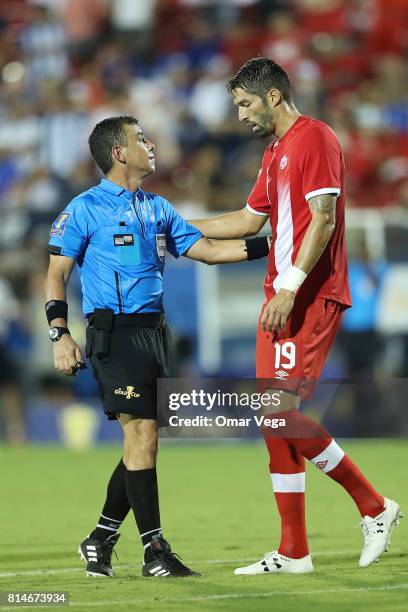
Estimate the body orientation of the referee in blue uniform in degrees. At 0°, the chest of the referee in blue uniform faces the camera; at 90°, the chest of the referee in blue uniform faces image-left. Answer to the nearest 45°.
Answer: approximately 315°

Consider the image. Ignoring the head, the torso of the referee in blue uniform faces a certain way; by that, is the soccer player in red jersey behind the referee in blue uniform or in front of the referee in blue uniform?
in front

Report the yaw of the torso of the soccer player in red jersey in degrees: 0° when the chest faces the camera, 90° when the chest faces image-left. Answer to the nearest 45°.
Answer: approximately 90°

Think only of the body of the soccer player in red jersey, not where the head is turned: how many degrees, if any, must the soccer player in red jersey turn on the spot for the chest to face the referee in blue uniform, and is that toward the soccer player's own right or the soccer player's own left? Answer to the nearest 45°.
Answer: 0° — they already face them

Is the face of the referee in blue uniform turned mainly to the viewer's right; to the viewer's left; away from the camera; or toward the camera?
to the viewer's right
